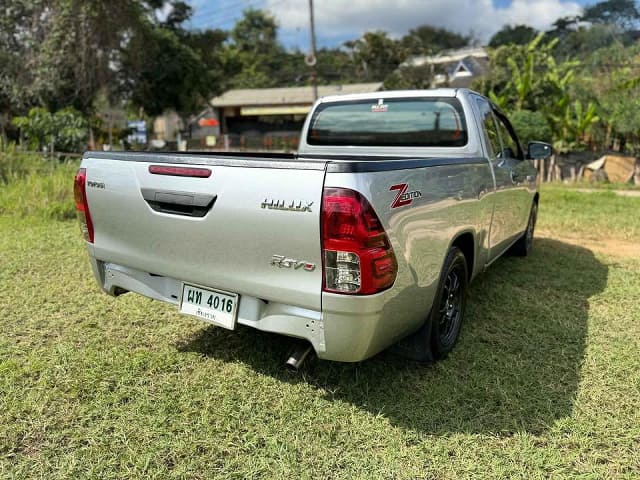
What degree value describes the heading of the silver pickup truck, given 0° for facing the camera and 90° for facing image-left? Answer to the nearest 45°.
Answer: approximately 225°

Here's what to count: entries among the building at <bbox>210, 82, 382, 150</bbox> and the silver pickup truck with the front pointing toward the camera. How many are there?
1

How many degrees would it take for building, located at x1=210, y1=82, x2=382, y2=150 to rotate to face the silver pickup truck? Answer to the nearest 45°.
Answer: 0° — it already faces it

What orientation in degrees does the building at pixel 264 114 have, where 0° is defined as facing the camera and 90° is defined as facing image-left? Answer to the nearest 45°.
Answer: approximately 0°

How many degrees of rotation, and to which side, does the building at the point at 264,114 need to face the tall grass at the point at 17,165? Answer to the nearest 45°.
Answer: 0° — it already faces it

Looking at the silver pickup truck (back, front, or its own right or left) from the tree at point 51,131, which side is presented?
left

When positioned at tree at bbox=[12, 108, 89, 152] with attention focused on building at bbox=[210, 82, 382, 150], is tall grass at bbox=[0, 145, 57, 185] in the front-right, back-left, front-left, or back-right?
back-right

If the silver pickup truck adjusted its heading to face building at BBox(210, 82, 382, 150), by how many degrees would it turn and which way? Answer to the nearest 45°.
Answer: approximately 45° to its left

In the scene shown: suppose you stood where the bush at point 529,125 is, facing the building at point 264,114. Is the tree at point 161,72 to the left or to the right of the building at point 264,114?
left

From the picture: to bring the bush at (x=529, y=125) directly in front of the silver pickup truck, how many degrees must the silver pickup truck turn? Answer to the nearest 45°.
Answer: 0° — it already faces it

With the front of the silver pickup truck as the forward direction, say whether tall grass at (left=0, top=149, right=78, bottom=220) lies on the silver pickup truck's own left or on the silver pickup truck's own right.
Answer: on the silver pickup truck's own left
